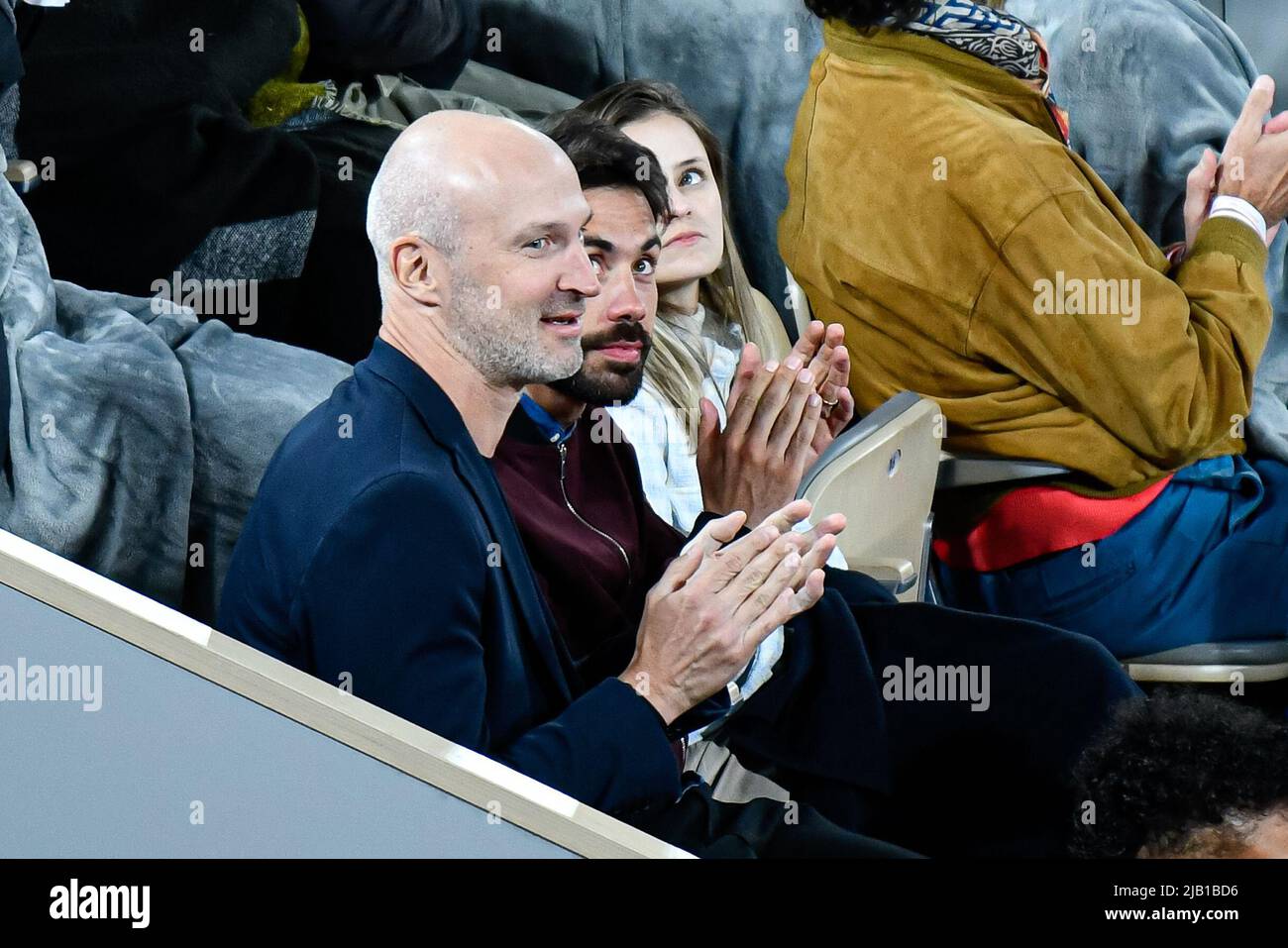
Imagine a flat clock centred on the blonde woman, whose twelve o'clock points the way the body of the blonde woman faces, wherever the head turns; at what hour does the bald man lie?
The bald man is roughly at 2 o'clock from the blonde woman.

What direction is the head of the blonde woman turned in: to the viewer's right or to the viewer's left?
to the viewer's right

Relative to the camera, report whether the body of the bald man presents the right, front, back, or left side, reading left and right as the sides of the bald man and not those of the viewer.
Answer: right

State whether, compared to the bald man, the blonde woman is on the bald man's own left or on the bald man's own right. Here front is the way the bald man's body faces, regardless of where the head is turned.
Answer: on the bald man's own left

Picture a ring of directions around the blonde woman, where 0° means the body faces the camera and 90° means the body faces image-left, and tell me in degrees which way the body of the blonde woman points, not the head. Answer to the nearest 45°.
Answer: approximately 315°
